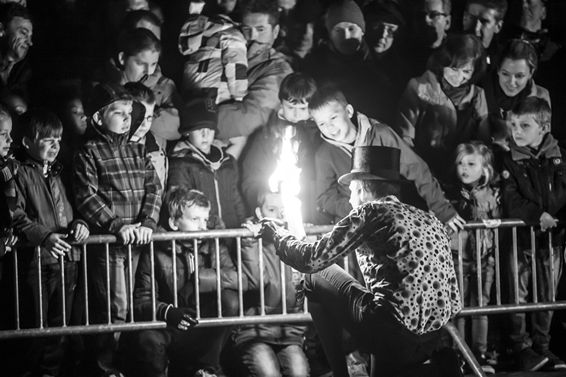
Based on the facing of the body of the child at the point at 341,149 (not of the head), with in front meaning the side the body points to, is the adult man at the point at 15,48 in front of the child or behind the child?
in front

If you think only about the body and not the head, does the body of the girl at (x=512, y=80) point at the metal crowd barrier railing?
yes

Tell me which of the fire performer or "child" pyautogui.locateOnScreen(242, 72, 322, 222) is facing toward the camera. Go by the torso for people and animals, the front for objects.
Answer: the child

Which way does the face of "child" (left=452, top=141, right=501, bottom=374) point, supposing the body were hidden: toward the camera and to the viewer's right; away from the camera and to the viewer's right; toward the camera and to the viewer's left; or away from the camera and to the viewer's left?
toward the camera and to the viewer's left

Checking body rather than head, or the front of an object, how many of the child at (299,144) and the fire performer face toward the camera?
1

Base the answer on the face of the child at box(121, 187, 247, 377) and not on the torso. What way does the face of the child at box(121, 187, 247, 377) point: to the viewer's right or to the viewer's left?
to the viewer's right

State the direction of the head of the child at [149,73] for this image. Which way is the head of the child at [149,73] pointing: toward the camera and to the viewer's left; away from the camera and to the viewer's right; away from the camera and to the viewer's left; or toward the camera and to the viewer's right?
toward the camera and to the viewer's right

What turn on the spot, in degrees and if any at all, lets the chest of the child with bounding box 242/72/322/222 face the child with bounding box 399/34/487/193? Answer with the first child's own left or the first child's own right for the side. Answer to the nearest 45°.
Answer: approximately 90° to the first child's own left

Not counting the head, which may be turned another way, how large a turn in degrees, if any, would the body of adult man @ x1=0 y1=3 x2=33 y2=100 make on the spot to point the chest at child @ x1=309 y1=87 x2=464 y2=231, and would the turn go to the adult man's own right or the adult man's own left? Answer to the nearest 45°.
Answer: approximately 45° to the adult man's own left

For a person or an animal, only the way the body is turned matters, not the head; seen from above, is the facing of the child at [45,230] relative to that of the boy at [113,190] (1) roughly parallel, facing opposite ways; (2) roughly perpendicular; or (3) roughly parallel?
roughly parallel

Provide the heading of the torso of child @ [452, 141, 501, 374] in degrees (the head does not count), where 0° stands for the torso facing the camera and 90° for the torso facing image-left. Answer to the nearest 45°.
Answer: approximately 45°

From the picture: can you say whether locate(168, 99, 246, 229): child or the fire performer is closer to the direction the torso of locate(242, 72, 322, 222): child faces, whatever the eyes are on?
the fire performer

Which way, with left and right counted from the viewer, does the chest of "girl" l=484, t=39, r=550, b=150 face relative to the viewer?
facing the viewer and to the left of the viewer

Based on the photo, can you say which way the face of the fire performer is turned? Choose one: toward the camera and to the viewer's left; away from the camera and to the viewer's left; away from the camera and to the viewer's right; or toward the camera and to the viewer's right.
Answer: away from the camera and to the viewer's left

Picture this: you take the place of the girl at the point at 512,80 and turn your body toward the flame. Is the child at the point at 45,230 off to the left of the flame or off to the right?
right

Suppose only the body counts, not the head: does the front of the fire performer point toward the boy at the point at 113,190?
yes
